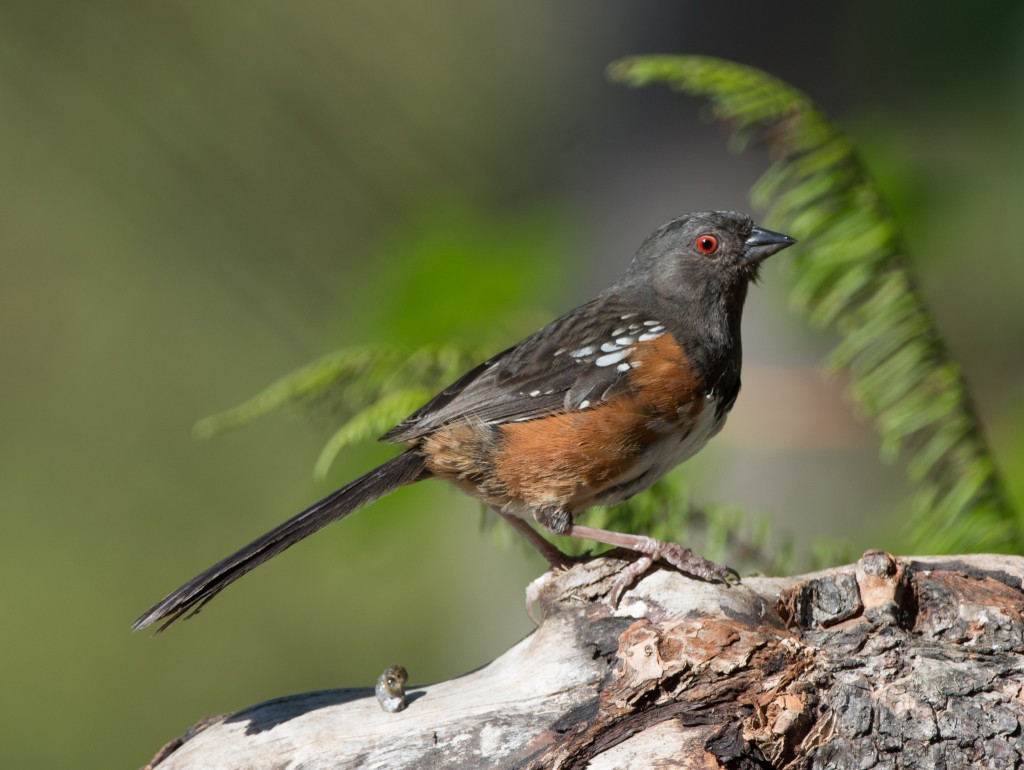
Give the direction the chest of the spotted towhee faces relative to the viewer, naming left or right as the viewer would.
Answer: facing to the right of the viewer

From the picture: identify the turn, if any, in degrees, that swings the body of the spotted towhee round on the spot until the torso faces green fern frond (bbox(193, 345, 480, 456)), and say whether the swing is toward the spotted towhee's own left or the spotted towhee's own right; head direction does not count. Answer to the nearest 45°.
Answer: approximately 135° to the spotted towhee's own left

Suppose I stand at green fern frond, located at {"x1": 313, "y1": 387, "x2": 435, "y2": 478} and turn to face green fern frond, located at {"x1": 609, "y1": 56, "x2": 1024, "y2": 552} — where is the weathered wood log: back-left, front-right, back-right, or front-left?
front-right

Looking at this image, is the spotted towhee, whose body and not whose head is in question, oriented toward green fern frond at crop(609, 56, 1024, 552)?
yes

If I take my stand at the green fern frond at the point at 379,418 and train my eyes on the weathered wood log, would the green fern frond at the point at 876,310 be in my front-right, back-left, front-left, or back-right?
front-left
